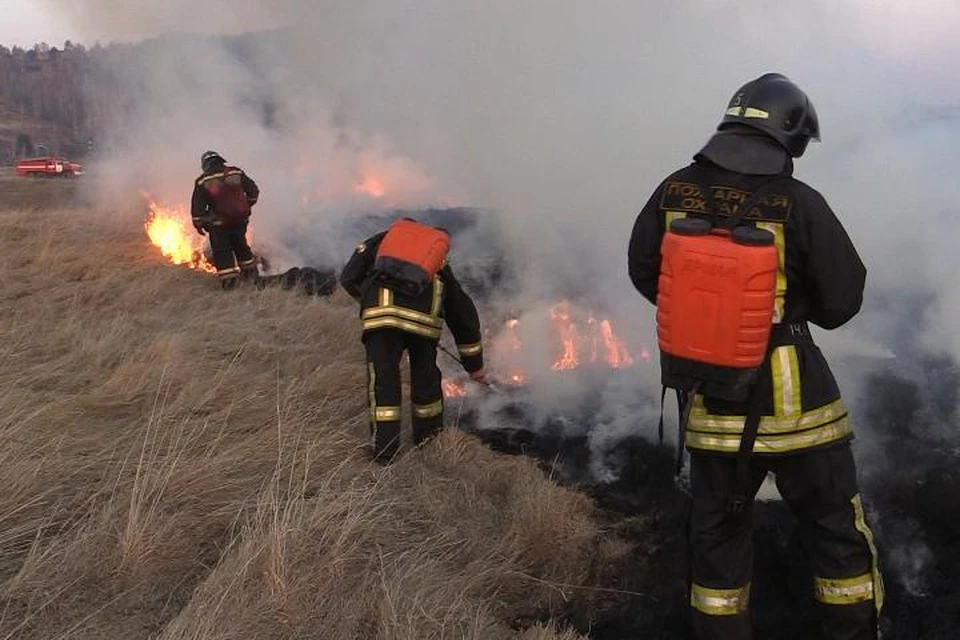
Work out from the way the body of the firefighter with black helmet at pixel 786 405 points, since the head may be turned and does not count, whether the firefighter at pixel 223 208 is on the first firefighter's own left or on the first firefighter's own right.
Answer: on the first firefighter's own left

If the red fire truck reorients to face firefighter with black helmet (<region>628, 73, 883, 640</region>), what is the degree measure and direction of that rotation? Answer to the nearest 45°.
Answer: approximately 90° to its right

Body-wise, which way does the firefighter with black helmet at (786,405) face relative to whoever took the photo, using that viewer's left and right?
facing away from the viewer and to the right of the viewer

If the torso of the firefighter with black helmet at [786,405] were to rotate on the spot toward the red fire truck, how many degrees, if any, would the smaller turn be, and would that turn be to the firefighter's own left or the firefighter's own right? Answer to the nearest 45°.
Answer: approximately 90° to the firefighter's own left

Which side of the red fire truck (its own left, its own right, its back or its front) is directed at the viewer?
right

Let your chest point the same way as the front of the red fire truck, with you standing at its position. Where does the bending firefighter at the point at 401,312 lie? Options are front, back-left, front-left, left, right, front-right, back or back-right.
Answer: right
